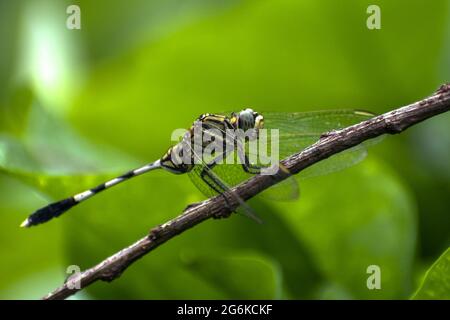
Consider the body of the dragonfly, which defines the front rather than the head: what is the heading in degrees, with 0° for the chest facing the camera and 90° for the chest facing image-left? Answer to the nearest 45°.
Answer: approximately 270°
